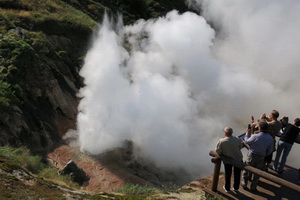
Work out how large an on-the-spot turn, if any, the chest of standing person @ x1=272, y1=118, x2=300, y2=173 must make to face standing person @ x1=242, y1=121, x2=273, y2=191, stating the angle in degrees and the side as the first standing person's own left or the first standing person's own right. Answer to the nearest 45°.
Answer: approximately 90° to the first standing person's own left

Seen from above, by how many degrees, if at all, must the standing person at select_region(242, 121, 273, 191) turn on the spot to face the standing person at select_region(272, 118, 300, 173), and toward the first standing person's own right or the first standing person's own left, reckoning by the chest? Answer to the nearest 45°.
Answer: approximately 90° to the first standing person's own right

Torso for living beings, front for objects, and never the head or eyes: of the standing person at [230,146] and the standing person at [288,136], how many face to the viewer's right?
0

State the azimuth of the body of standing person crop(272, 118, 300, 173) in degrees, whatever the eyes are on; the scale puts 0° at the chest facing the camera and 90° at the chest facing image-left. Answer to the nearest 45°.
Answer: approximately 135°

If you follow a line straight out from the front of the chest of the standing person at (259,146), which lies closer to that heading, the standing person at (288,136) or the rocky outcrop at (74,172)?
the rocky outcrop

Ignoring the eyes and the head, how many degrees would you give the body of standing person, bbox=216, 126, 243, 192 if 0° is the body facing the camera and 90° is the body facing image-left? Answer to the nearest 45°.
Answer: approximately 180°

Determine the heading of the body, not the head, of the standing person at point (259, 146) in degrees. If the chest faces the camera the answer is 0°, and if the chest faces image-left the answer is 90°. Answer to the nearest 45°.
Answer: approximately 135°

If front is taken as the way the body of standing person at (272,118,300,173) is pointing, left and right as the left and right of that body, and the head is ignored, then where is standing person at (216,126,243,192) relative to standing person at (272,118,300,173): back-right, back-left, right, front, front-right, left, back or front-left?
left

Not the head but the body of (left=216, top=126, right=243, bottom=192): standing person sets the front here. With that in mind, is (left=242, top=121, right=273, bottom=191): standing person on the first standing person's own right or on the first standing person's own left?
on the first standing person's own right

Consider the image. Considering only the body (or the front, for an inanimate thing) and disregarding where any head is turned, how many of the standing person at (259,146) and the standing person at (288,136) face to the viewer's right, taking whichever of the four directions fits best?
0

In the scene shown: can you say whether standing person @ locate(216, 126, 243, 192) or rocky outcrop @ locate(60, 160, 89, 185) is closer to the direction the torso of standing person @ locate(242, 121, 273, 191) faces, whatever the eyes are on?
the rocky outcrop

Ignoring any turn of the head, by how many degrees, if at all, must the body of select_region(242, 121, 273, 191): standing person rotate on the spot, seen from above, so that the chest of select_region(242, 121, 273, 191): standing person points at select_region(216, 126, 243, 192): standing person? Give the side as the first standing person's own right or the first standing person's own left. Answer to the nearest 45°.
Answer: approximately 45° to the first standing person's own left
